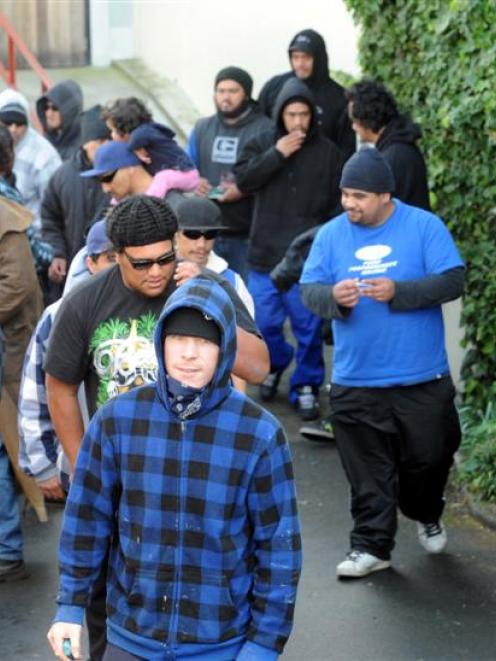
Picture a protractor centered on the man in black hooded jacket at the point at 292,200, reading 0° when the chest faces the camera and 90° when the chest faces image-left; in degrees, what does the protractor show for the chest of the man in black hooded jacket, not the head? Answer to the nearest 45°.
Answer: approximately 0°

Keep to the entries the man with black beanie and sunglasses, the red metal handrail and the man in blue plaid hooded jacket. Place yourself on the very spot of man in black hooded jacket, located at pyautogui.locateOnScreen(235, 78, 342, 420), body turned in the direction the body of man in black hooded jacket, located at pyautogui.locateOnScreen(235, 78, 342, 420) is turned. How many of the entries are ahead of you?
2

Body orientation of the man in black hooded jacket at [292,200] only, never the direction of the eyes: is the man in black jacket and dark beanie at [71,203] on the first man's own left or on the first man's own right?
on the first man's own right

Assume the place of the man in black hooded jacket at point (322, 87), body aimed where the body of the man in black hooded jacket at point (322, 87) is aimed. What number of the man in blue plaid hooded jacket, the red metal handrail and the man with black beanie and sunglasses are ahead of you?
2

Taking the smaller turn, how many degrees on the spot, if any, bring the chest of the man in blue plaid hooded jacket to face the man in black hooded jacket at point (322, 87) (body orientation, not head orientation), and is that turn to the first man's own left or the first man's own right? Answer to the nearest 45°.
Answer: approximately 180°

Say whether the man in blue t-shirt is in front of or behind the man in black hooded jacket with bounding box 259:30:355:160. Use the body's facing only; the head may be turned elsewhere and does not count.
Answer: in front
